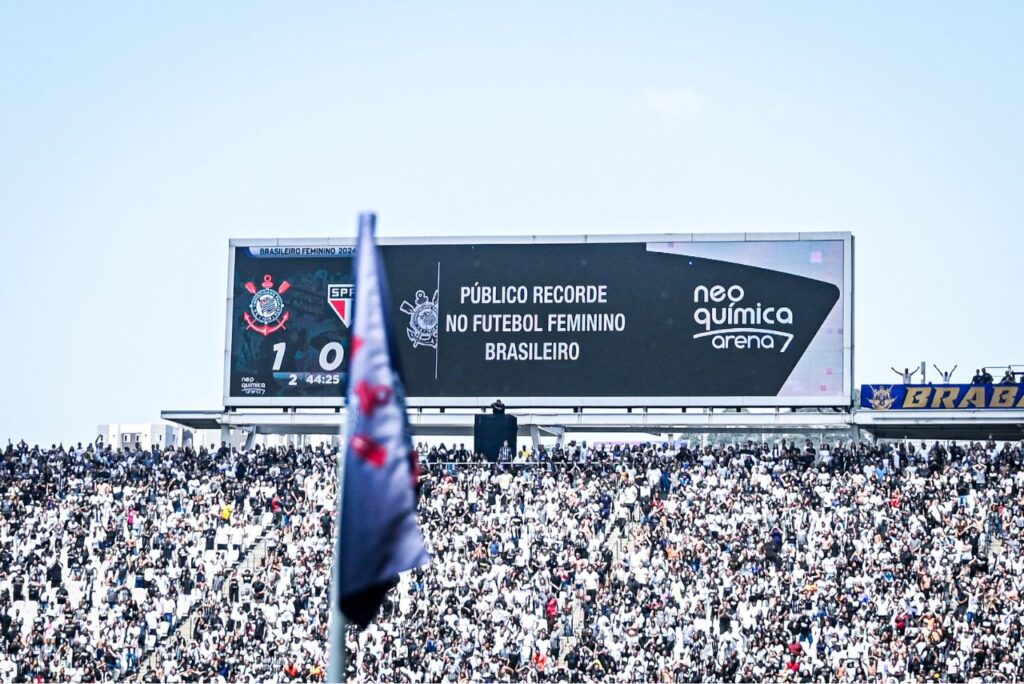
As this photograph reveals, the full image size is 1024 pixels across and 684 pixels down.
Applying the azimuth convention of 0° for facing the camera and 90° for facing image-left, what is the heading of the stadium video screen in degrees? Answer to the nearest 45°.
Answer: approximately 0°
